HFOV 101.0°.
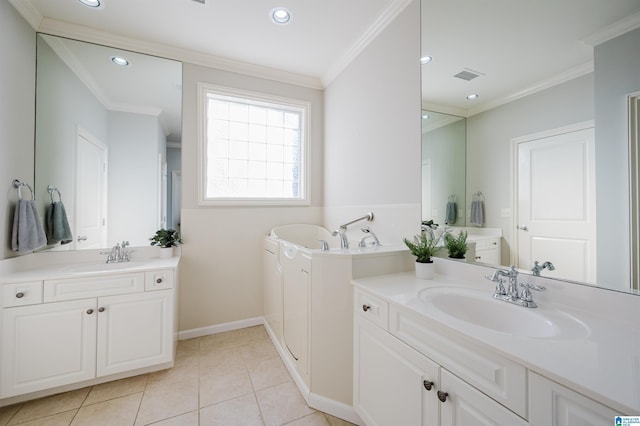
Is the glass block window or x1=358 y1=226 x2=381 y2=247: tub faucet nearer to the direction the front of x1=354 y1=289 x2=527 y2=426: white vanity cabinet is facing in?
the glass block window

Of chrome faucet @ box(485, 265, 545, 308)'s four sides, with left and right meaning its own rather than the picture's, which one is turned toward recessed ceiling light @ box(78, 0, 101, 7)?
front

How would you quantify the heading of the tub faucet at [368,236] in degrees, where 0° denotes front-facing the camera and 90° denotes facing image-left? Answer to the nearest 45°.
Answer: approximately 45°

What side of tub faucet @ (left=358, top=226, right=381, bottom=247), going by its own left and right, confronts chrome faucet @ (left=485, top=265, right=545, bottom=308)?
left

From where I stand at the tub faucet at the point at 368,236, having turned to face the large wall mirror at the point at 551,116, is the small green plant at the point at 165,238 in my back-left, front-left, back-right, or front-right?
back-right

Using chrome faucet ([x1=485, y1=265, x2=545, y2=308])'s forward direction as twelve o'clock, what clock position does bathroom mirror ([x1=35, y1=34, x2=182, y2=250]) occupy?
The bathroom mirror is roughly at 1 o'clock from the chrome faucet.

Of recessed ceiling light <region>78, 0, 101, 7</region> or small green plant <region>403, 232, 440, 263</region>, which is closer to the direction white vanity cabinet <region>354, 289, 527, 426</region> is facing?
the recessed ceiling light

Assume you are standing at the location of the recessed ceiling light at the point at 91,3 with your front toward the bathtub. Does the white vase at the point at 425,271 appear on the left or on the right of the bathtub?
right

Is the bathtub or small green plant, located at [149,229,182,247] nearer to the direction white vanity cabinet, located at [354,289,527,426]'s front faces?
the small green plant

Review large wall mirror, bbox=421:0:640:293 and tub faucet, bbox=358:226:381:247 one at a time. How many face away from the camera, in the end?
0

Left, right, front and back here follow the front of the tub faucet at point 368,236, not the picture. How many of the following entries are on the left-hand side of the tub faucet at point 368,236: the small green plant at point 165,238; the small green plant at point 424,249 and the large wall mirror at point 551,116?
2

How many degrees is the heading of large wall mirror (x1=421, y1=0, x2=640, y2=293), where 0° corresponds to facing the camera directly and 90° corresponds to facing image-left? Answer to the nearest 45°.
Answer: approximately 45°

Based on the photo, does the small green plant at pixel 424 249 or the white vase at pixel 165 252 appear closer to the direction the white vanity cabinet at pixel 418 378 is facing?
the white vase

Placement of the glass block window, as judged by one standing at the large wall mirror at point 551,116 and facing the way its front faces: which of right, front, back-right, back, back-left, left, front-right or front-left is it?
front-right
